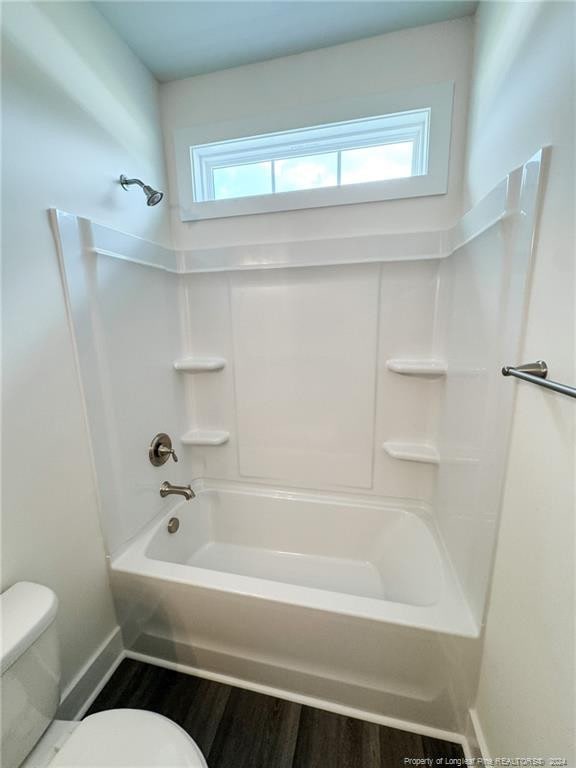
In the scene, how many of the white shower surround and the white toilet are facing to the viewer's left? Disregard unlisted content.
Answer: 0

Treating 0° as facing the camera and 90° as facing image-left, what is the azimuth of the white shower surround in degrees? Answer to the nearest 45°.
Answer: approximately 0°

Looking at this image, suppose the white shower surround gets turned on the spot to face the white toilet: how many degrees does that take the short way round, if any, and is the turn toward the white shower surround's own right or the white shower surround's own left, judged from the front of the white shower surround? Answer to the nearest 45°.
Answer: approximately 45° to the white shower surround's own right

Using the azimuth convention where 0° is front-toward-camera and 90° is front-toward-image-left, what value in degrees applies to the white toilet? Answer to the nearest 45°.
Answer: approximately 315°

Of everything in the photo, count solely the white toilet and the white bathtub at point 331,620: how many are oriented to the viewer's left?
0
